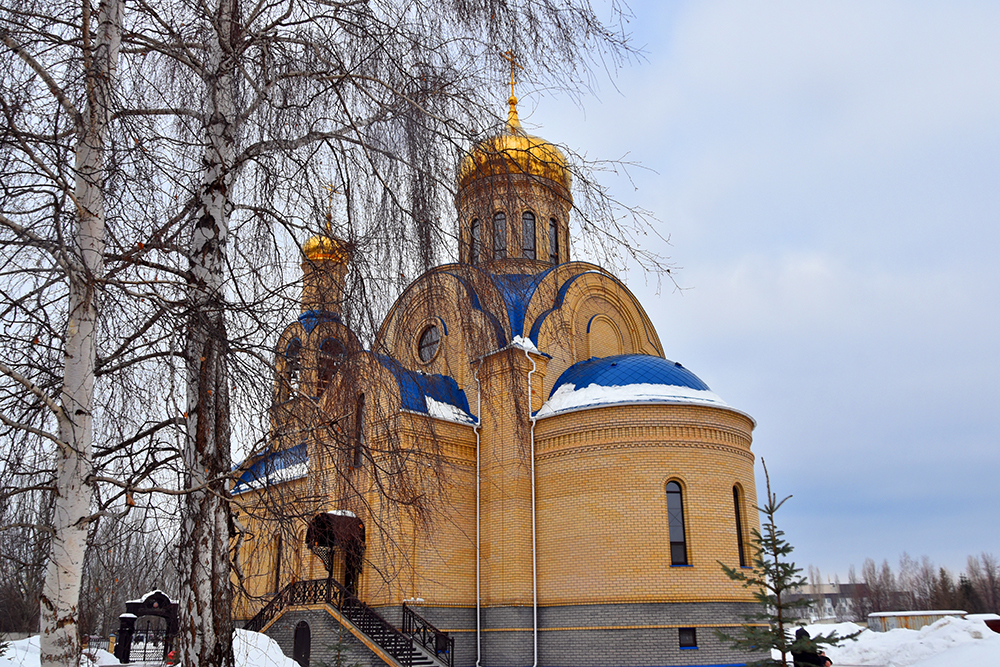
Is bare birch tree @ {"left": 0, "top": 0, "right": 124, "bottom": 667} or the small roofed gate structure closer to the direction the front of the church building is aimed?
the small roofed gate structure

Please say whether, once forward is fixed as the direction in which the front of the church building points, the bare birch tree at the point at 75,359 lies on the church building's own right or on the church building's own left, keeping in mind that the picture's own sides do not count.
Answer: on the church building's own left

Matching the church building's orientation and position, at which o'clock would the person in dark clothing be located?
The person in dark clothing is roughly at 7 o'clock from the church building.

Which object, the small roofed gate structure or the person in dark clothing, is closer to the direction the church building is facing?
the small roofed gate structure

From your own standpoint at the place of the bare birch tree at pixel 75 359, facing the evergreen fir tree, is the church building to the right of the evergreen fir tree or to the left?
left

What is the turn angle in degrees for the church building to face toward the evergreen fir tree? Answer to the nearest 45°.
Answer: approximately 135° to its left
